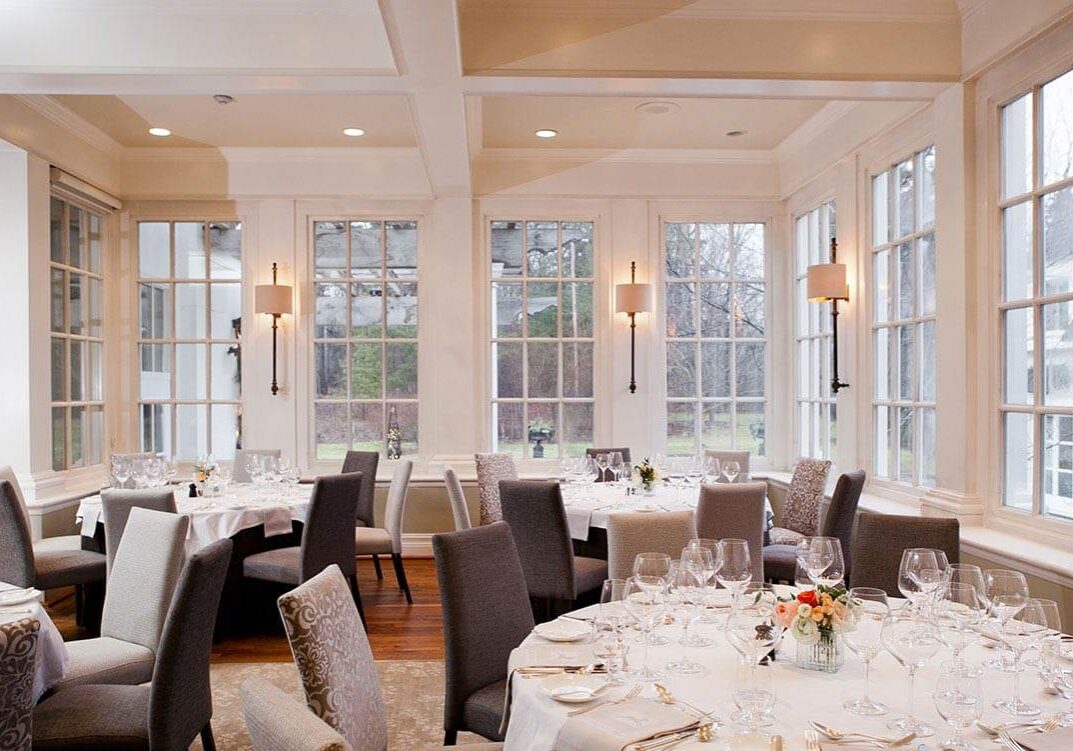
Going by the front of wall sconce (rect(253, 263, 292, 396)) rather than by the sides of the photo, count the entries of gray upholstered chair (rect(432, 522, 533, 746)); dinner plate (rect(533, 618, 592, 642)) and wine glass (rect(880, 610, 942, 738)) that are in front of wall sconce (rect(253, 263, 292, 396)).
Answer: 3

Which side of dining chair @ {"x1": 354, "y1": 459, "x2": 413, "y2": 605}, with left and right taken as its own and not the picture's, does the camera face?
left

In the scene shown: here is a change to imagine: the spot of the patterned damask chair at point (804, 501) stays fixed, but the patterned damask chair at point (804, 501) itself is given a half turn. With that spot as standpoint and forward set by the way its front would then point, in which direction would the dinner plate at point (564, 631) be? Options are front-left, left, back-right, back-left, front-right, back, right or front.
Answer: back-right

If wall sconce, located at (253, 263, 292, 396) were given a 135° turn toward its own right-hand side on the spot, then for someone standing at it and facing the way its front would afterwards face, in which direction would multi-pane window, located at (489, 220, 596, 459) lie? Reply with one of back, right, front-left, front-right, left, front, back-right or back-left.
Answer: back-right

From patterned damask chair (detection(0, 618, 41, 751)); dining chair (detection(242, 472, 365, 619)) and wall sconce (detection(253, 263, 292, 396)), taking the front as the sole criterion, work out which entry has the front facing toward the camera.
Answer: the wall sconce

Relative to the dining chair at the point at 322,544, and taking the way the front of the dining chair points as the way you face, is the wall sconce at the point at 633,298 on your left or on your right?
on your right

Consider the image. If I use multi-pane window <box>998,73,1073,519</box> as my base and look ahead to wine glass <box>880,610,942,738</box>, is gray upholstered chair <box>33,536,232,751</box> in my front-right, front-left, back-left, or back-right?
front-right

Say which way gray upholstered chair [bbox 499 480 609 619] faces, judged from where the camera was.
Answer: facing away from the viewer and to the right of the viewer

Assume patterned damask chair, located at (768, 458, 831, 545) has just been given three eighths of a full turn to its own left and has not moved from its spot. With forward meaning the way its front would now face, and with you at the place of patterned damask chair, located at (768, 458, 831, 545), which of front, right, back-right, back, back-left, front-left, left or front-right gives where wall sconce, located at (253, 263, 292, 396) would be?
back

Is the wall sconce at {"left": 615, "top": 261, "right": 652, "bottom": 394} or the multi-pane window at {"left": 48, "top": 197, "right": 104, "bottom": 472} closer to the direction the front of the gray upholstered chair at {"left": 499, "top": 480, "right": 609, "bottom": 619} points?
the wall sconce

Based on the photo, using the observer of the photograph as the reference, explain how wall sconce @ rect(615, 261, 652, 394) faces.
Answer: facing the viewer

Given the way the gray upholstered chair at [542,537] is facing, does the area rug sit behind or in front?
behind

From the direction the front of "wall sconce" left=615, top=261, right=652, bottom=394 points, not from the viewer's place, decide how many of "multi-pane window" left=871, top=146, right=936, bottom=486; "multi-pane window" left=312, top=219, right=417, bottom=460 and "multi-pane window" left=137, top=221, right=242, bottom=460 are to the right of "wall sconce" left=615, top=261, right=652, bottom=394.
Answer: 2

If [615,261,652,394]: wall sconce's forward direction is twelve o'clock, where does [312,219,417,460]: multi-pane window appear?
The multi-pane window is roughly at 3 o'clock from the wall sconce.

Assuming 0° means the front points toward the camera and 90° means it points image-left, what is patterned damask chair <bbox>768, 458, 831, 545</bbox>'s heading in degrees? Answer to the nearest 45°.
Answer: approximately 45°

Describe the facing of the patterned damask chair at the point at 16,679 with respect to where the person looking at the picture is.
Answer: facing away from the viewer and to the left of the viewer
